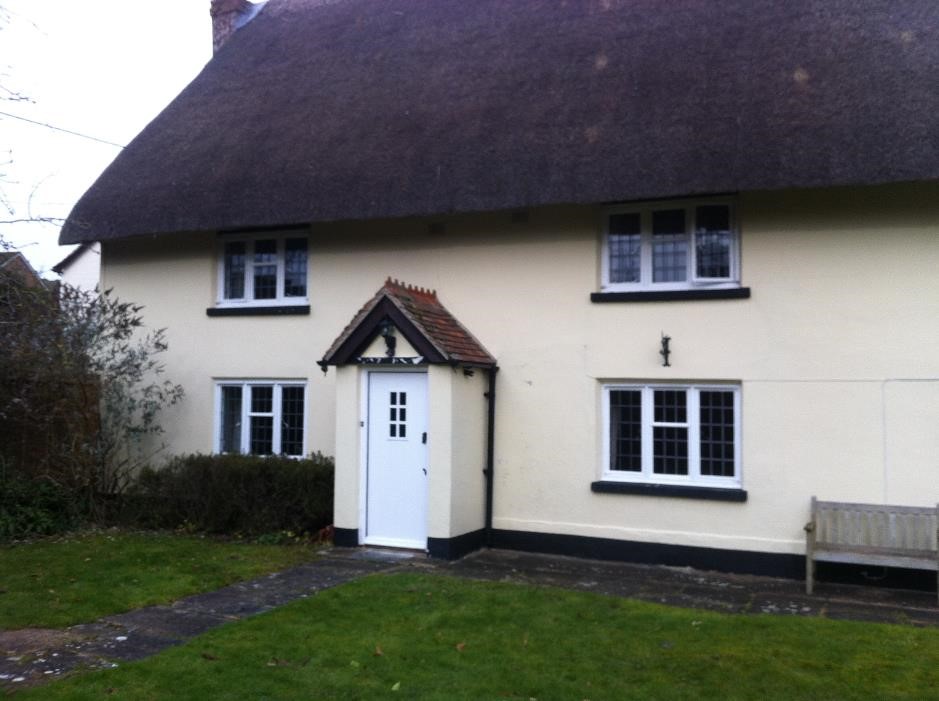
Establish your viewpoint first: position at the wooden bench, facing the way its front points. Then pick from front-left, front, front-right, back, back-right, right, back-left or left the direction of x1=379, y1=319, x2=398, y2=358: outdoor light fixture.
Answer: right

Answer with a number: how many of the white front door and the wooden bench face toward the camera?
2

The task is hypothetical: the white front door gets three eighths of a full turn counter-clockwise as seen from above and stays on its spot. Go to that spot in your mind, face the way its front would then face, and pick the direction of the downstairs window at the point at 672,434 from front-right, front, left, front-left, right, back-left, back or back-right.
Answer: front-right

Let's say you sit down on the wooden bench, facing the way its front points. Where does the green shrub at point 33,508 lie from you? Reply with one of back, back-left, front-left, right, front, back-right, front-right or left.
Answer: right

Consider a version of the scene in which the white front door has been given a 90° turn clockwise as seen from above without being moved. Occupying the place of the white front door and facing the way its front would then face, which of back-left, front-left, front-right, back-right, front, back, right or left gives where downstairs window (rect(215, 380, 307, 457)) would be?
front-right

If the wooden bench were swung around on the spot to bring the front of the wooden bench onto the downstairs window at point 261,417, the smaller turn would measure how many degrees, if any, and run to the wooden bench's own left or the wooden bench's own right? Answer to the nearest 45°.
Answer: approximately 90° to the wooden bench's own right

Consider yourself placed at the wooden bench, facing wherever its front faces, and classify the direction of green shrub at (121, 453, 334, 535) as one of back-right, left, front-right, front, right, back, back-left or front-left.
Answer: right

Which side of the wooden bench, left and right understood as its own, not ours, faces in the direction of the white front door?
right

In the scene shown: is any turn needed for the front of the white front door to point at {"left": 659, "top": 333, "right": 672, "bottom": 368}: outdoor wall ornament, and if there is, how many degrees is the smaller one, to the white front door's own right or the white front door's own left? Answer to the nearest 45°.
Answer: approximately 90° to the white front door's own left

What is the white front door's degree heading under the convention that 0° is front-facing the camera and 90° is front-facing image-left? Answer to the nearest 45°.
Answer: approximately 0°

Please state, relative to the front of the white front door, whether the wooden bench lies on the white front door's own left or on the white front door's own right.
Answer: on the white front door's own left

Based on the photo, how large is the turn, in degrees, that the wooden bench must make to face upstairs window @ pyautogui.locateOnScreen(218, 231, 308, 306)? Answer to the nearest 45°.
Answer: approximately 90° to its right
